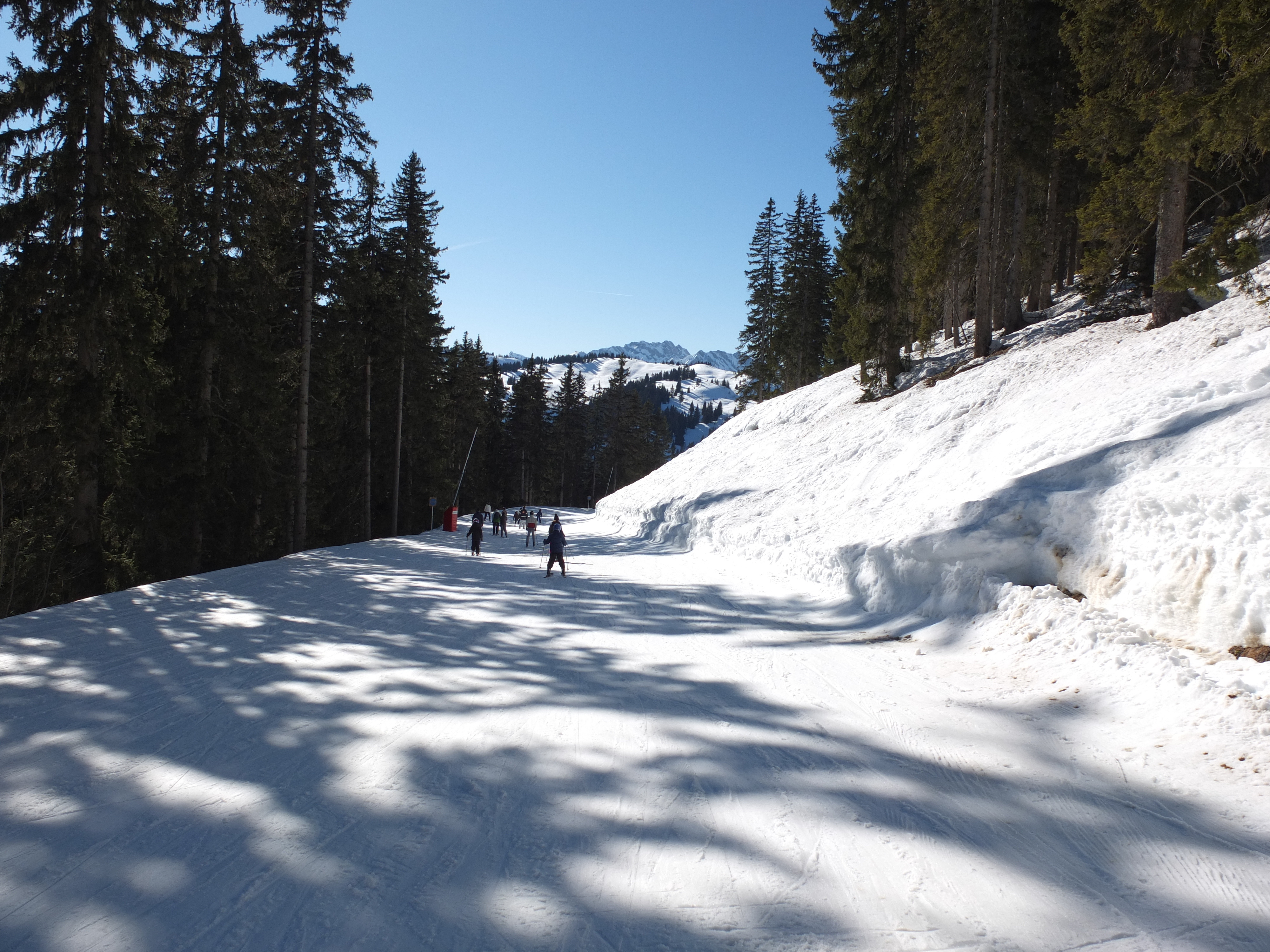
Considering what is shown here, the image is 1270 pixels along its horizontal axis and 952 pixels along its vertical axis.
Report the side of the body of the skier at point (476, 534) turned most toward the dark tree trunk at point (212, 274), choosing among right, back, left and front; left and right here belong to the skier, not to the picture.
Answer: left

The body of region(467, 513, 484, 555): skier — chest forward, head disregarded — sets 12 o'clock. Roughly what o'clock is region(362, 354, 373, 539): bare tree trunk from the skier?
The bare tree trunk is roughly at 11 o'clock from the skier.

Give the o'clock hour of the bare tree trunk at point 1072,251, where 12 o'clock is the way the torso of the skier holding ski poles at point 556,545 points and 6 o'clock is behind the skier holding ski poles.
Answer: The bare tree trunk is roughly at 2 o'clock from the skier holding ski poles.

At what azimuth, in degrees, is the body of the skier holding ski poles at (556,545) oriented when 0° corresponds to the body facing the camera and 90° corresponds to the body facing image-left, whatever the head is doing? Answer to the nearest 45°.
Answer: approximately 180°

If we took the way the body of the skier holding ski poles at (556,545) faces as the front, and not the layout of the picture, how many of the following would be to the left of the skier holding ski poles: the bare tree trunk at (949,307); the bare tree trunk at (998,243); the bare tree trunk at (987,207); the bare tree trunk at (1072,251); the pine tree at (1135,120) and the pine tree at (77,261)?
1

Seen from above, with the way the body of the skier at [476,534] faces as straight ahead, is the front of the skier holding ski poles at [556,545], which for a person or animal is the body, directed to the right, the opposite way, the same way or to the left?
the same way

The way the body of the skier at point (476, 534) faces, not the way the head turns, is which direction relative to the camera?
away from the camera

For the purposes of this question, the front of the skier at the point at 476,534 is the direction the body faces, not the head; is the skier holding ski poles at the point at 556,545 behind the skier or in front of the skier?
behind

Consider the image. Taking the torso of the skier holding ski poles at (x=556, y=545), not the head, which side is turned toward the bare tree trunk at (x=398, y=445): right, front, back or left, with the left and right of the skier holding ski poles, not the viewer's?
front

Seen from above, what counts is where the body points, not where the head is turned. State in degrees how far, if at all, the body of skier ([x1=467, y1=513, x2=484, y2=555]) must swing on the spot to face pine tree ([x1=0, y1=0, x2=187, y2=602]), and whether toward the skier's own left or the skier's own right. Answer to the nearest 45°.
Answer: approximately 135° to the skier's own left

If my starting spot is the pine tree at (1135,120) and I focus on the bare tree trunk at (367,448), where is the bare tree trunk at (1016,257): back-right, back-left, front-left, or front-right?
front-right

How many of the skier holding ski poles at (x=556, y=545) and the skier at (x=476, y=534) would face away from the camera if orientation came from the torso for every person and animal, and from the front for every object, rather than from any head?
2
